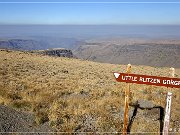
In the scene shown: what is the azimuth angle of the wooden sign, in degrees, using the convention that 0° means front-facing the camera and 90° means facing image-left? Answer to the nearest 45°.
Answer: approximately 0°
